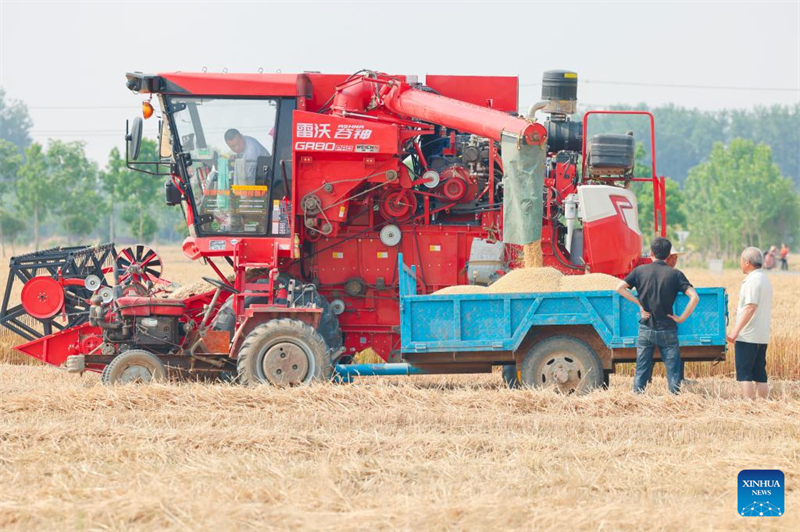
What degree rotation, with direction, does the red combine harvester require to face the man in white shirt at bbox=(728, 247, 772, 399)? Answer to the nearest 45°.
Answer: approximately 135° to its left

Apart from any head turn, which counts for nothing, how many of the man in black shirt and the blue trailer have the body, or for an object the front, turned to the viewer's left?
1

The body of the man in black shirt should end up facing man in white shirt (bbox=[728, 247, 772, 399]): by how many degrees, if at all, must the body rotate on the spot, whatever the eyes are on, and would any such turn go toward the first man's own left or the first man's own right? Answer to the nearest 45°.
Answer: approximately 90° to the first man's own right

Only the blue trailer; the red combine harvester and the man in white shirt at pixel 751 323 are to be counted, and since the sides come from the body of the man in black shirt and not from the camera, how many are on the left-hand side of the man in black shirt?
2

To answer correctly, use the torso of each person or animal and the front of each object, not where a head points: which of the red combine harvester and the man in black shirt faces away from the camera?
the man in black shirt

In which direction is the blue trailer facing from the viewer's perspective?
to the viewer's left

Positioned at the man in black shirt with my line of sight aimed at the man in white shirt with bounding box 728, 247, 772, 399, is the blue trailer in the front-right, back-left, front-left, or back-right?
back-left

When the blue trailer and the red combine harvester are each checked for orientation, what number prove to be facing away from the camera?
0

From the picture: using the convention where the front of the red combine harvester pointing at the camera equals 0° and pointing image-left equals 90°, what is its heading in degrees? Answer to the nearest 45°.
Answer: approximately 90°

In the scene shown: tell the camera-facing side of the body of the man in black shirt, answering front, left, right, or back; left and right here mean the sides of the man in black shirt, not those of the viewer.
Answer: back

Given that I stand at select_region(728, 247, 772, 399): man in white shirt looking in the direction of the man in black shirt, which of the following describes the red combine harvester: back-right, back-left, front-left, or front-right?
front-right

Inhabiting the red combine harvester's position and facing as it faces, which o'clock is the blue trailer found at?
The blue trailer is roughly at 7 o'clock from the red combine harvester.

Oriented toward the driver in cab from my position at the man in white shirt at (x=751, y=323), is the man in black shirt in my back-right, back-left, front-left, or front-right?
front-left

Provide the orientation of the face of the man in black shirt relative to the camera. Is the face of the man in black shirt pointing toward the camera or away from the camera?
away from the camera

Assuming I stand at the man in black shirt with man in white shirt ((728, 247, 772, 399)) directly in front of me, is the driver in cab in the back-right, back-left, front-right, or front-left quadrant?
back-left

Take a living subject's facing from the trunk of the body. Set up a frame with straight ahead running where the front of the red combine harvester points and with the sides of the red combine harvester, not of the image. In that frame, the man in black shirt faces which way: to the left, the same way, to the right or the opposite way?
to the right

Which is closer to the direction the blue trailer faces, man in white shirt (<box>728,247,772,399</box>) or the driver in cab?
the driver in cab
